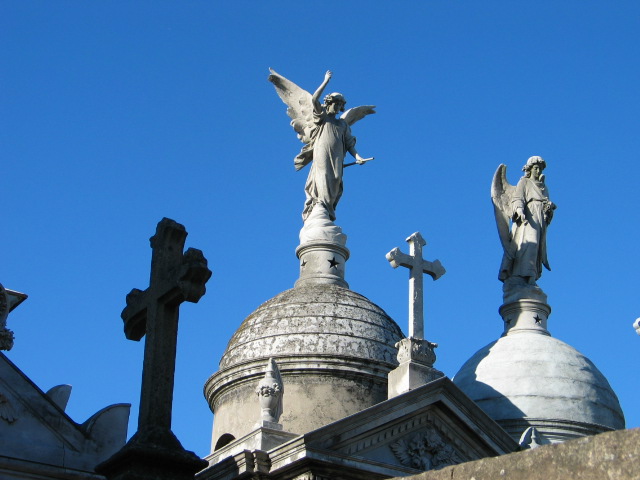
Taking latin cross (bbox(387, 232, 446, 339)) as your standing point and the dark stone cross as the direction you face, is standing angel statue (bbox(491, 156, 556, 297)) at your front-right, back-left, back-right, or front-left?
back-left

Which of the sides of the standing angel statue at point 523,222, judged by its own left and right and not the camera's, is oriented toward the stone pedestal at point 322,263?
right

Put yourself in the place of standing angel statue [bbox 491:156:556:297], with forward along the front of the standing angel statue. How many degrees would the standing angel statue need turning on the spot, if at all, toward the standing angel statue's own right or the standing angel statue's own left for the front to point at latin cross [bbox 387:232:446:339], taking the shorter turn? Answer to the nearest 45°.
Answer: approximately 90° to the standing angel statue's own right

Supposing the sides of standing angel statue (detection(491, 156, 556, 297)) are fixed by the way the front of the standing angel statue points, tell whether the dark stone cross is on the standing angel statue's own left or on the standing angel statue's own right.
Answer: on the standing angel statue's own right

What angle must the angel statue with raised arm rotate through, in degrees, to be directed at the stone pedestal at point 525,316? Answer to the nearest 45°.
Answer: approximately 90° to its left

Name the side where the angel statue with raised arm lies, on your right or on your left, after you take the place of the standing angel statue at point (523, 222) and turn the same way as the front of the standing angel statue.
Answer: on your right

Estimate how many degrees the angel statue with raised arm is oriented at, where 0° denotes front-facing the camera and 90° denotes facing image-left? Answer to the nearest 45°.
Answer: approximately 315°
